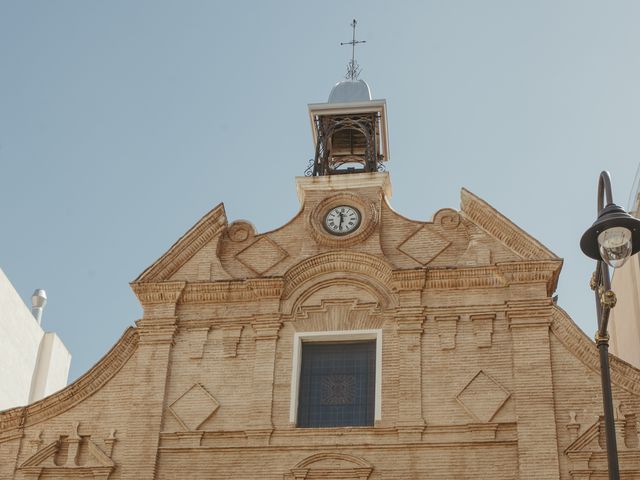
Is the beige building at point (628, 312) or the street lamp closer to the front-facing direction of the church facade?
the street lamp

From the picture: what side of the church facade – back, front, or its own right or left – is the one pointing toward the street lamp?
front

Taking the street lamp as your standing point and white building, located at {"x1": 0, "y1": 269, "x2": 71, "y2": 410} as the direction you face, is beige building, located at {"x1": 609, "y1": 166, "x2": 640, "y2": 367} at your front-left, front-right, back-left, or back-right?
front-right

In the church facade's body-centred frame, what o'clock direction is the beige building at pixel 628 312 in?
The beige building is roughly at 8 o'clock from the church facade.

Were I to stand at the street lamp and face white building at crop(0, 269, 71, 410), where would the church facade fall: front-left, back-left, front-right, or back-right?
front-right

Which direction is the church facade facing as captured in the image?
toward the camera

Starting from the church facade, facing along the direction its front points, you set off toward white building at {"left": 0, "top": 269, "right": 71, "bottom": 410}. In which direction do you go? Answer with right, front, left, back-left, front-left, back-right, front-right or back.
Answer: back-right
